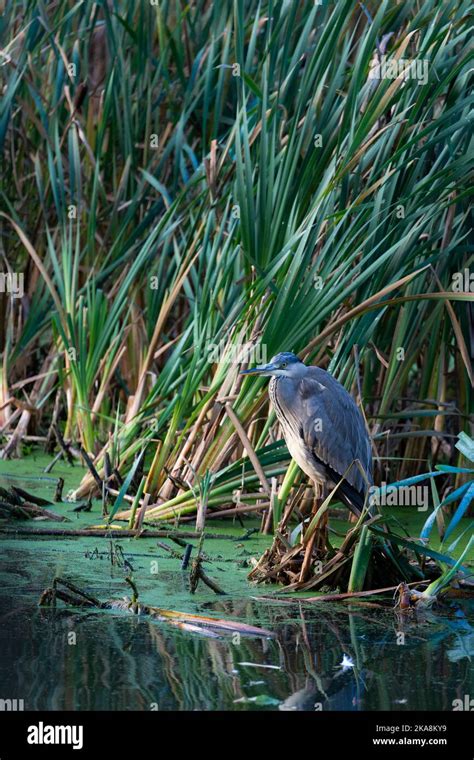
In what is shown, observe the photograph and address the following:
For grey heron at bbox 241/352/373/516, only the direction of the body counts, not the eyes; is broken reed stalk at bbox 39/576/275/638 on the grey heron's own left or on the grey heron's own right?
on the grey heron's own left

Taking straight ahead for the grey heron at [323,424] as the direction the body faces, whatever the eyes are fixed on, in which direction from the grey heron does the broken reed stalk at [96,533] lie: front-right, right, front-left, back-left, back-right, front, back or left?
front

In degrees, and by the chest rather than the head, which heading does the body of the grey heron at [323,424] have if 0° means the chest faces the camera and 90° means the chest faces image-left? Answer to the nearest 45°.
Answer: approximately 90°
